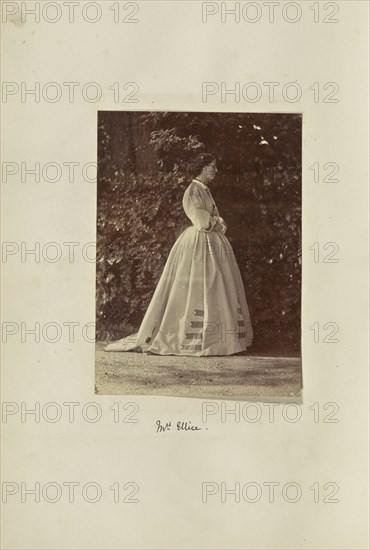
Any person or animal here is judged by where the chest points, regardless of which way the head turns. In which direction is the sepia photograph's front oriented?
toward the camera
